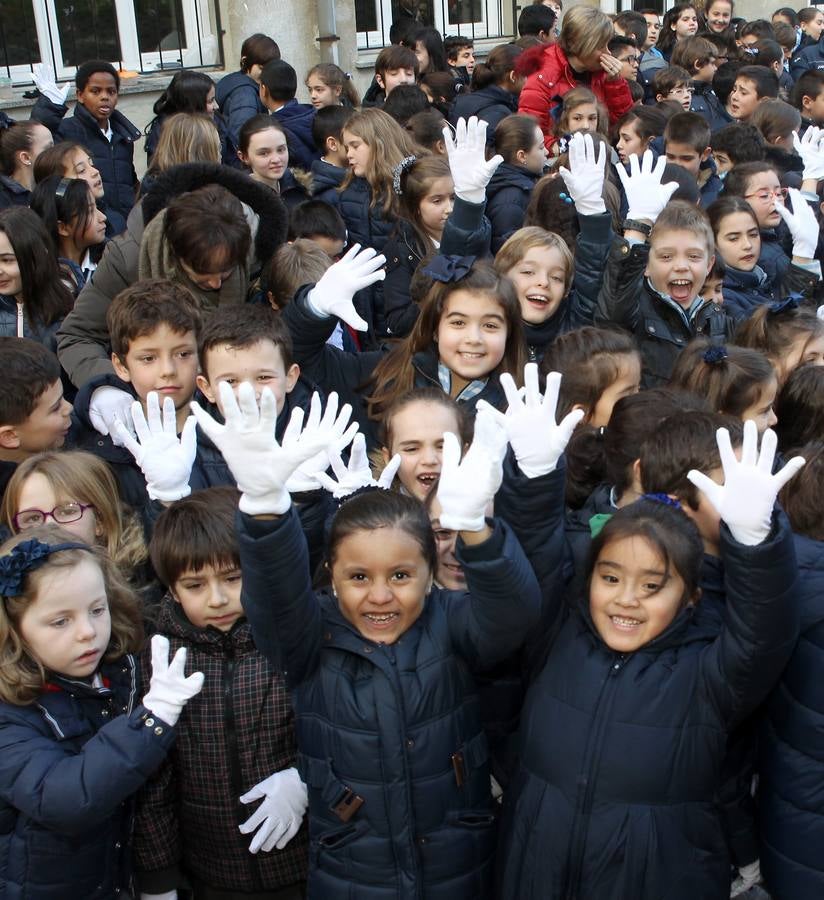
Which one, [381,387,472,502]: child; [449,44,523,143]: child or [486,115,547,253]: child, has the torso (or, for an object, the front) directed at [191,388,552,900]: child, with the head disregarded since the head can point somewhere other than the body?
[381,387,472,502]: child

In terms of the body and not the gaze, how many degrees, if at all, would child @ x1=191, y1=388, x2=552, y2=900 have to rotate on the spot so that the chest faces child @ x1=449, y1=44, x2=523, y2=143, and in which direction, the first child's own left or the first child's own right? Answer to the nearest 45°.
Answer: approximately 180°

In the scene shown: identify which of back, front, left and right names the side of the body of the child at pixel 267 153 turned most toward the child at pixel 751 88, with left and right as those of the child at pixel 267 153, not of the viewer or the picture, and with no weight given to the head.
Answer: left

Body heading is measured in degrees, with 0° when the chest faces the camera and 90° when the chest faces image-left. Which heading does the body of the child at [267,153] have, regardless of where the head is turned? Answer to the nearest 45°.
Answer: approximately 315°

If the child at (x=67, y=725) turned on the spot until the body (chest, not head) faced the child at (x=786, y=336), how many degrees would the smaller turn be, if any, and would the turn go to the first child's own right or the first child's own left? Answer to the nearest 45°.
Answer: approximately 90° to the first child's own left

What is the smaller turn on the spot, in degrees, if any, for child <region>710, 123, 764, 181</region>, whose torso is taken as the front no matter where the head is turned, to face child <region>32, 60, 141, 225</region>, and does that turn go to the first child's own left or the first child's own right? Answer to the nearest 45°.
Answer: approximately 45° to the first child's own right

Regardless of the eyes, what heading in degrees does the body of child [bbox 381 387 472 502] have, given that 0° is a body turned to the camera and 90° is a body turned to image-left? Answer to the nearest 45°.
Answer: approximately 0°

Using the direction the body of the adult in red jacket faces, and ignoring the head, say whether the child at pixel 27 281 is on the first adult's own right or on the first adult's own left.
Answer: on the first adult's own right
